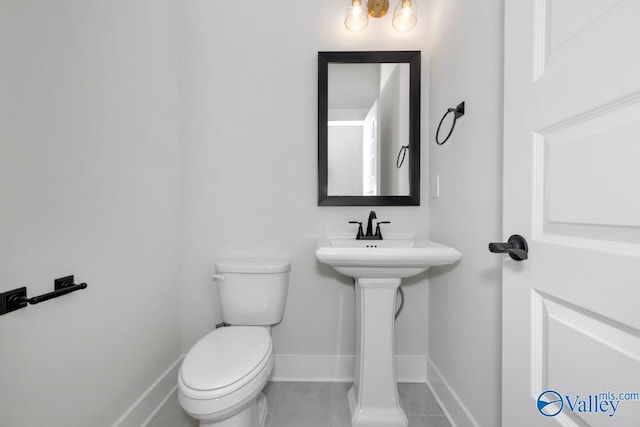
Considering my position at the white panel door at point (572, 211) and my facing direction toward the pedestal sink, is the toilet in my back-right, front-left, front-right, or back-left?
front-left

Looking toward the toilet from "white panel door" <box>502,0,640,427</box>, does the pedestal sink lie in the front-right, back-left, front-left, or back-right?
front-right

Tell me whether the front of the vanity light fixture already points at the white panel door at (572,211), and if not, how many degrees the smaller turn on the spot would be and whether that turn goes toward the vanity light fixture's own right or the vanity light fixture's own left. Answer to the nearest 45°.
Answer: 0° — it already faces it

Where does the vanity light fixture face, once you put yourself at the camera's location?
facing the viewer
